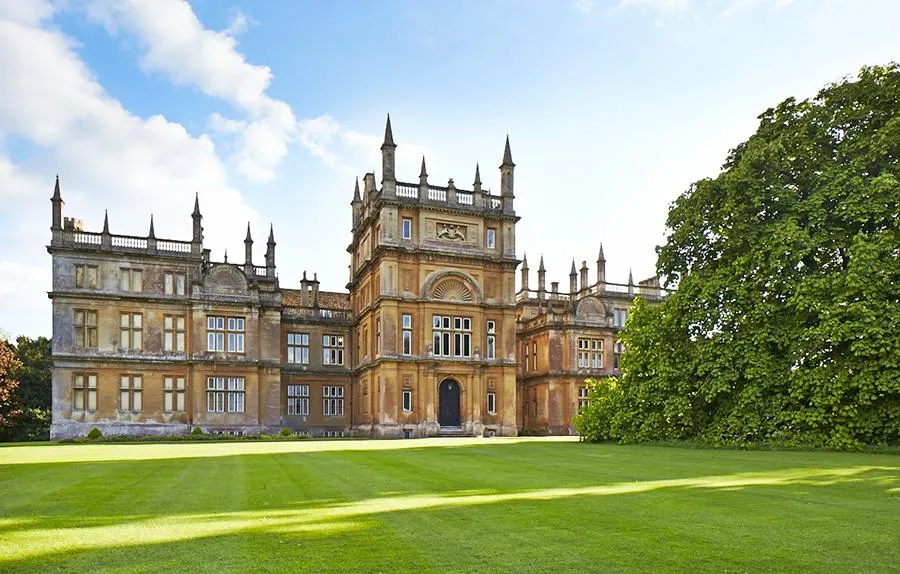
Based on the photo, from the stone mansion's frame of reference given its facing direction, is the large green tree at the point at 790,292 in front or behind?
in front

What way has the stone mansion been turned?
toward the camera
